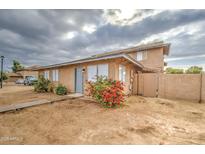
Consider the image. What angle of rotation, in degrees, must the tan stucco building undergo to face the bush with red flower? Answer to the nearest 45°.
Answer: approximately 45° to its left

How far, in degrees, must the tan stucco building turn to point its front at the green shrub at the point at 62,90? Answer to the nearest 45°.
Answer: approximately 45° to its right

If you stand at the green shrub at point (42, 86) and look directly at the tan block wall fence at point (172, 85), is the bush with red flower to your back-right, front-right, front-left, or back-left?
front-right

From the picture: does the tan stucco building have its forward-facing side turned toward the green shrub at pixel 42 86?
no

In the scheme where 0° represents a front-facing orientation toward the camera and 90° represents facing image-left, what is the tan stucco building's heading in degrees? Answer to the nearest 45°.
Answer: approximately 45°
